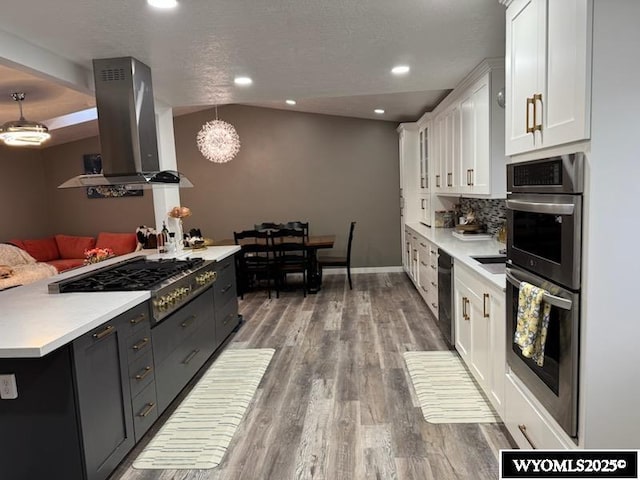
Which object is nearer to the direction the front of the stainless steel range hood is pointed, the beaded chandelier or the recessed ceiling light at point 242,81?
the recessed ceiling light

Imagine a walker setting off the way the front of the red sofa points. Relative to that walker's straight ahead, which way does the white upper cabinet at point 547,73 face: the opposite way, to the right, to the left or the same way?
to the right

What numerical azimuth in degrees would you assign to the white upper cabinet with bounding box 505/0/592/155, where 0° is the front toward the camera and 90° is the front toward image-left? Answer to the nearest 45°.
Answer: approximately 45°

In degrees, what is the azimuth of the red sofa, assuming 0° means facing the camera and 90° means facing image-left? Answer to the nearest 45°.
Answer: approximately 0°

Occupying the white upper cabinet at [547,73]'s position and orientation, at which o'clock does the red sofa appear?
The red sofa is roughly at 2 o'clock from the white upper cabinet.

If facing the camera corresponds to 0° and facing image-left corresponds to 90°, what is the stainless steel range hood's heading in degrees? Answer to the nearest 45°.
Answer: approximately 315°

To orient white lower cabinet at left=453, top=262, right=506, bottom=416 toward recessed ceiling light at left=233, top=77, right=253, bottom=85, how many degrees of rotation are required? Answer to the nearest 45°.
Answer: approximately 45° to its right
